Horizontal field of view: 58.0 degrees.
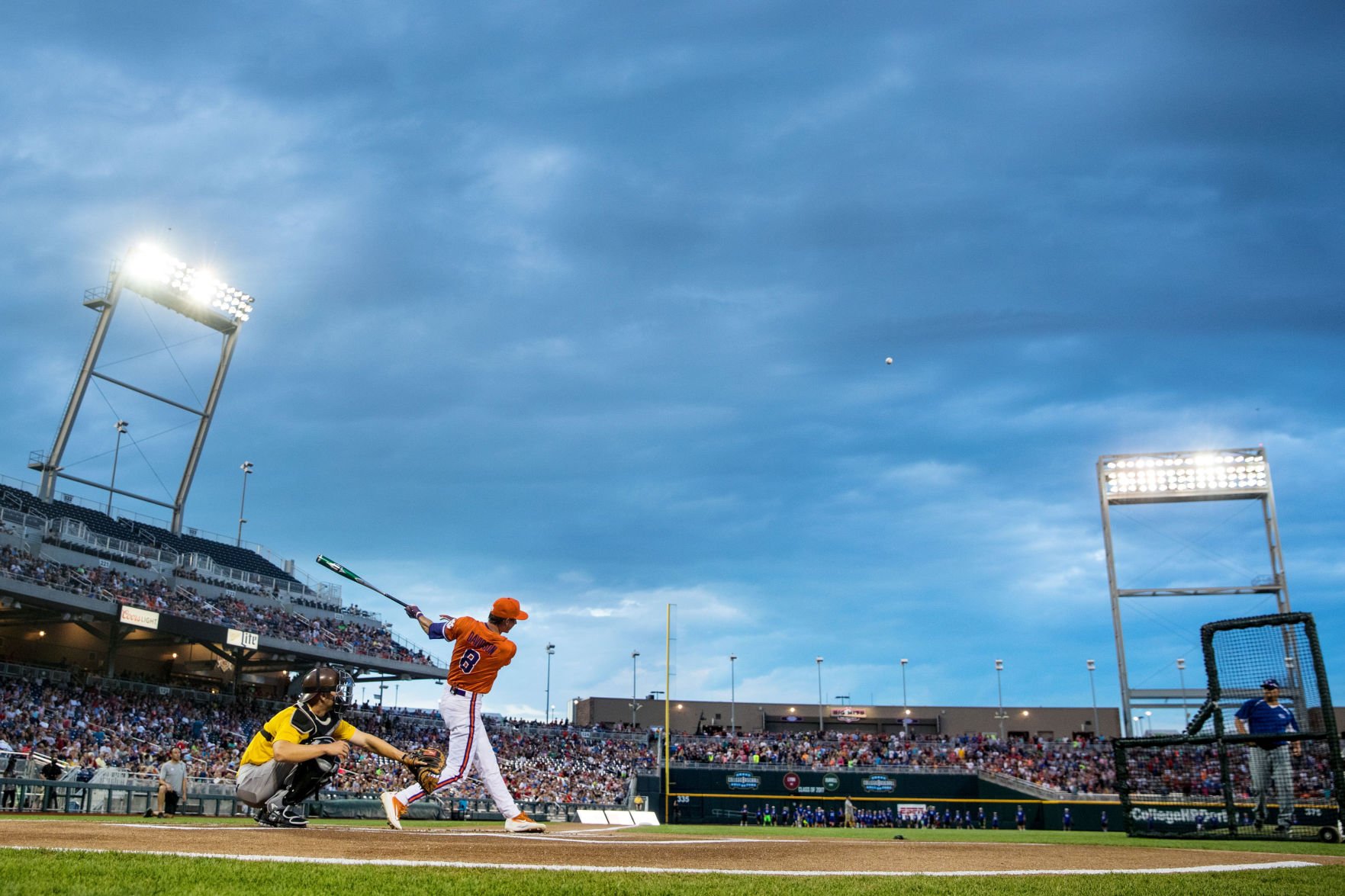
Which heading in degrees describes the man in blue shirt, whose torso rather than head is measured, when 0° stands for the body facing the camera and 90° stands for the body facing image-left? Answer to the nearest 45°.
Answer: approximately 0°

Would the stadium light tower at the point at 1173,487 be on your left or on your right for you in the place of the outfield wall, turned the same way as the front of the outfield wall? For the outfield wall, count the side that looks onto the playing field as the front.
on your left

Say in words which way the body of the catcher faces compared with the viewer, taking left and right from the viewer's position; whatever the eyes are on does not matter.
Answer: facing to the right of the viewer

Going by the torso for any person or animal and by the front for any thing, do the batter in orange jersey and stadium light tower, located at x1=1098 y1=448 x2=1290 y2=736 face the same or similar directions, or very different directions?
very different directions

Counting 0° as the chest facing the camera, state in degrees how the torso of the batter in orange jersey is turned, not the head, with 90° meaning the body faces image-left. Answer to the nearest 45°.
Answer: approximately 225°

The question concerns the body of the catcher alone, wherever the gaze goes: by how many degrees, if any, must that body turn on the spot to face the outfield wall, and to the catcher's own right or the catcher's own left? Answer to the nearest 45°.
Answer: approximately 45° to the catcher's own left

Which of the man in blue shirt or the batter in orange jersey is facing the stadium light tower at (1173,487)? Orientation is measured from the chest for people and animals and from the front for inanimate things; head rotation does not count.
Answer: the batter in orange jersey

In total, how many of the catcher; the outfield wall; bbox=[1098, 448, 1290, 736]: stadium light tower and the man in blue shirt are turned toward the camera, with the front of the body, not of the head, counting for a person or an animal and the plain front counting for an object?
3

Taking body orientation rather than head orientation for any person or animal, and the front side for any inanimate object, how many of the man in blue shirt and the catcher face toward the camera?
1

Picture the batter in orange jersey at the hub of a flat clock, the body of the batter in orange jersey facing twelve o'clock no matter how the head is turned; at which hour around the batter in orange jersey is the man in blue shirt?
The man in blue shirt is roughly at 1 o'clock from the batter in orange jersey.

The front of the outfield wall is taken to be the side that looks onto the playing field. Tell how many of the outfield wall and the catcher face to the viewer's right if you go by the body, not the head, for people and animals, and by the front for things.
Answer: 1

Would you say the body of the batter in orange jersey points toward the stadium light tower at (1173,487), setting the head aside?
yes

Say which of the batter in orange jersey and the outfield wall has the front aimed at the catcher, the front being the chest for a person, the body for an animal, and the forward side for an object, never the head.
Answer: the outfield wall
